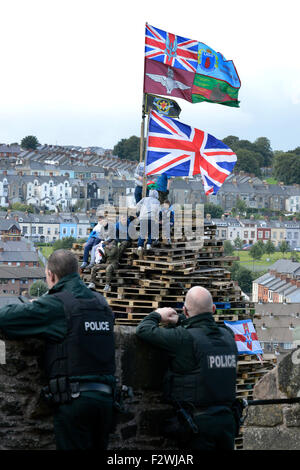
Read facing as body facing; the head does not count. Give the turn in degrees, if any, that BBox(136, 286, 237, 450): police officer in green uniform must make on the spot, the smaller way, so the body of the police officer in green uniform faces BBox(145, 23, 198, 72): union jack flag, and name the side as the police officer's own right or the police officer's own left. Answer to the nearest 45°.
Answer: approximately 45° to the police officer's own right

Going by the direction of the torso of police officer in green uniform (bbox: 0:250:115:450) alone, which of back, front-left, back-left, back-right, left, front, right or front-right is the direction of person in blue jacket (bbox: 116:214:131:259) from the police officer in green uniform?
front-right

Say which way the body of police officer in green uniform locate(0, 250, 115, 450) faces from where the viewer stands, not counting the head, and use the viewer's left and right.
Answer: facing away from the viewer and to the left of the viewer

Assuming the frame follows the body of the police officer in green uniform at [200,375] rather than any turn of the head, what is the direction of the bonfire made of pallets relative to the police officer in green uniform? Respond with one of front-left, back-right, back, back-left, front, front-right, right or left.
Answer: front-right

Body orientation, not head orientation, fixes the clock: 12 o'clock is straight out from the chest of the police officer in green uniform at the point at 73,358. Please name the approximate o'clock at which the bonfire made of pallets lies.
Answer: The bonfire made of pallets is roughly at 2 o'clock from the police officer in green uniform.

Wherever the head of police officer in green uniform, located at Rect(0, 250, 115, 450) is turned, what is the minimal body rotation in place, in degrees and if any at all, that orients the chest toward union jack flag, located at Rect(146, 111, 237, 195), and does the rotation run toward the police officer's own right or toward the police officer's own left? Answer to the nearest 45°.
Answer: approximately 45° to the police officer's own right
